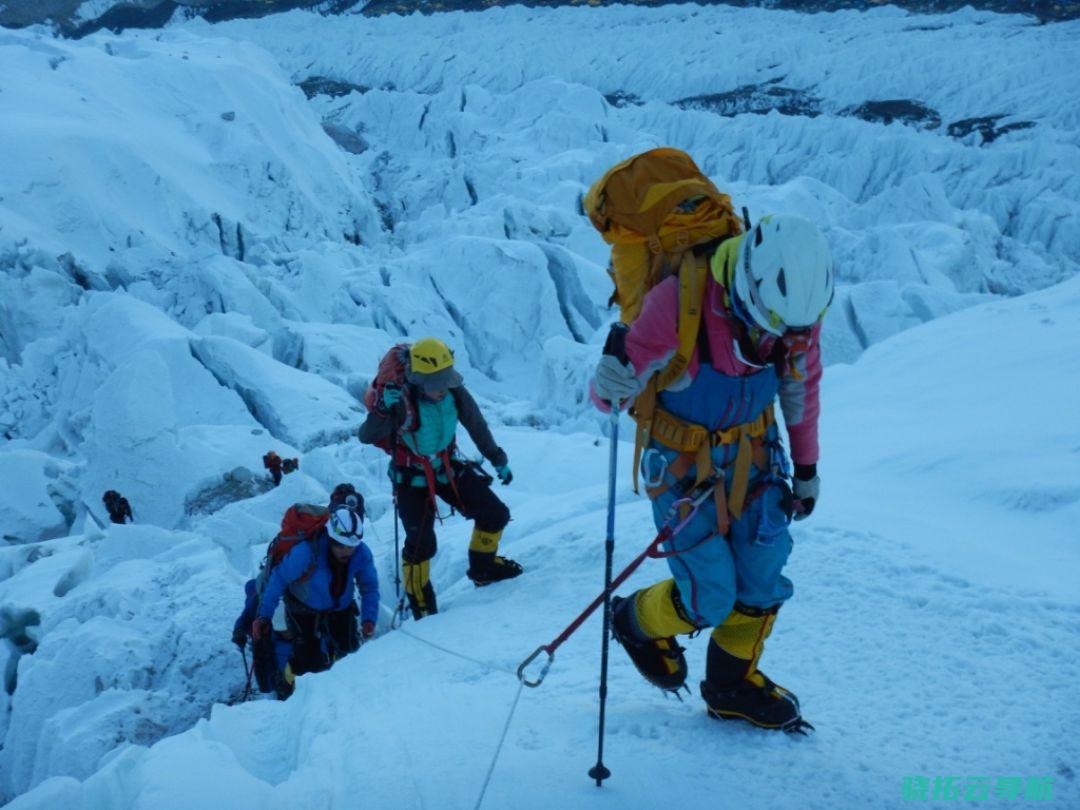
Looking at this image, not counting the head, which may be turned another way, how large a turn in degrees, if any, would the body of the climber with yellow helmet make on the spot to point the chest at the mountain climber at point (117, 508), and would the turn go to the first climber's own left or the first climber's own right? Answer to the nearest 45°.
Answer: approximately 180°

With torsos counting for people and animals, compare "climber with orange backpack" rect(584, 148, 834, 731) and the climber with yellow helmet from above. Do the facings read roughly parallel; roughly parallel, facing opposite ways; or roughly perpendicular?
roughly parallel

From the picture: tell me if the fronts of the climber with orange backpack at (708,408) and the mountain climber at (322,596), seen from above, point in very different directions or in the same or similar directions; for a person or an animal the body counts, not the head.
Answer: same or similar directions

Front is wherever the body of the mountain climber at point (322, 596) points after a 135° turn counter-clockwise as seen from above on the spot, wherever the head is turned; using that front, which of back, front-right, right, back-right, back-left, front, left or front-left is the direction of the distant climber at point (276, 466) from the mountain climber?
front

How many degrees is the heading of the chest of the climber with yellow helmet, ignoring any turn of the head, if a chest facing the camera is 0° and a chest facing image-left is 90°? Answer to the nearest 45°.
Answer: approximately 315°

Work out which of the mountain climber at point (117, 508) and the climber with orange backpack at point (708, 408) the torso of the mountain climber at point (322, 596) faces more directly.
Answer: the climber with orange backpack

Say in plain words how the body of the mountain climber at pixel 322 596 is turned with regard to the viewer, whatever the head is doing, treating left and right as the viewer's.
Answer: facing the viewer and to the right of the viewer

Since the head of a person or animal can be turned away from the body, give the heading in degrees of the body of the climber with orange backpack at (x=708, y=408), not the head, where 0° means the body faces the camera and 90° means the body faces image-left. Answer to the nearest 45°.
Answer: approximately 315°

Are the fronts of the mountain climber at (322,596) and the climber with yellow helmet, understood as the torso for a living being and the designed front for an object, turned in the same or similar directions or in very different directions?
same or similar directions

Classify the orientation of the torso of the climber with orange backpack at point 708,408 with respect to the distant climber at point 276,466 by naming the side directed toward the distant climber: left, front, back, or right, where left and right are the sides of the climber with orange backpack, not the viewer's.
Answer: back

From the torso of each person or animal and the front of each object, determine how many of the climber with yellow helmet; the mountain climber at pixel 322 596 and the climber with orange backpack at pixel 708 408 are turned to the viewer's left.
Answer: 0

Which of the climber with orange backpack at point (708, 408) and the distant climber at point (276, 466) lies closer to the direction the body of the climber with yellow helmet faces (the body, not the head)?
the climber with orange backpack

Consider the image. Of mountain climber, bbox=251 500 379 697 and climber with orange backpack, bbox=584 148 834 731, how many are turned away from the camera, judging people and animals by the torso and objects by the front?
0
